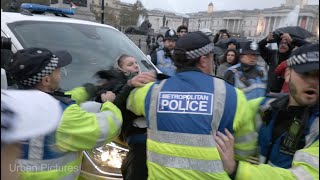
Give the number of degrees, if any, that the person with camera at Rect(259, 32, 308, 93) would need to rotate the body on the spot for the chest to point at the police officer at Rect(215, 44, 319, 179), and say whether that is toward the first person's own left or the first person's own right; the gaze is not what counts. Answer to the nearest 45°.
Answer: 0° — they already face them

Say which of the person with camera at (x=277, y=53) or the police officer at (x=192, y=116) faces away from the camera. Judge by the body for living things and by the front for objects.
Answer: the police officer

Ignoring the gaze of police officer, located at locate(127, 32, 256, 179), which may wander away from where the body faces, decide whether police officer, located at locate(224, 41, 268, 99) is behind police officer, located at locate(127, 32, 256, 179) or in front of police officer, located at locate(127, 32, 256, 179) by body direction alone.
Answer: in front

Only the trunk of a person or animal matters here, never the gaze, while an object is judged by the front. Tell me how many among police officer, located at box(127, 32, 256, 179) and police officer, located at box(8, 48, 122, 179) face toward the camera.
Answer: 0

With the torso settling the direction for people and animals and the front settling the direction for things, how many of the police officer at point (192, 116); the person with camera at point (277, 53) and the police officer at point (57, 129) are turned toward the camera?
1

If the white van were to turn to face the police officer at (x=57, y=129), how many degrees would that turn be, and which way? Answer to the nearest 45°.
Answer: approximately 45° to its right

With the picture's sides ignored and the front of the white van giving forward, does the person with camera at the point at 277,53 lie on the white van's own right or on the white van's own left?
on the white van's own left

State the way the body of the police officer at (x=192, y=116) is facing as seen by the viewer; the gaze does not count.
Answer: away from the camera

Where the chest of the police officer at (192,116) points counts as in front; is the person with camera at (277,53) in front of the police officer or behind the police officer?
in front

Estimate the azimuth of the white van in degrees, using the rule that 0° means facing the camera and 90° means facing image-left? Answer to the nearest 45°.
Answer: approximately 315°

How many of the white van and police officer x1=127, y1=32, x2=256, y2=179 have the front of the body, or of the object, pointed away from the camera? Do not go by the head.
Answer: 1
